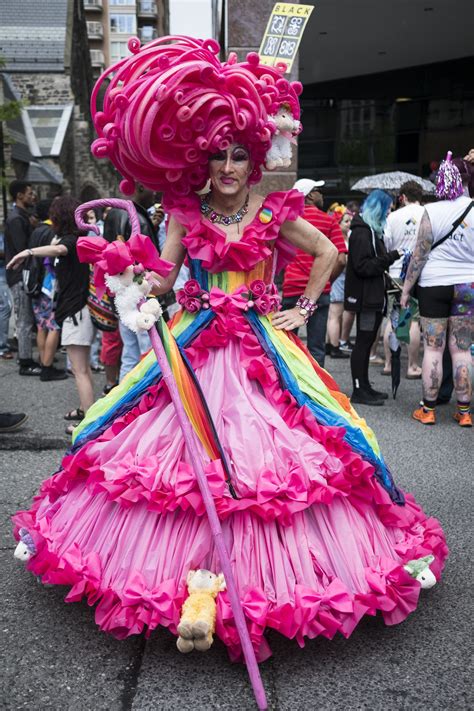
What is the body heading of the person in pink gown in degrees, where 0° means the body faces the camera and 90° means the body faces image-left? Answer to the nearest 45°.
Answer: approximately 0°

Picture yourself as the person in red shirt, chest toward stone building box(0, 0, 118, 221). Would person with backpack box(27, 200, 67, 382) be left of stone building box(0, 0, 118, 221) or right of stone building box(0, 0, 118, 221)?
left

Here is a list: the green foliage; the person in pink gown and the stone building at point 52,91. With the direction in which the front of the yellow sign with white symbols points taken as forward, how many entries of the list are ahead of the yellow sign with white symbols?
1

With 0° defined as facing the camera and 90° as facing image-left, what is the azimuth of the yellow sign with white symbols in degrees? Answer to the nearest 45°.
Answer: approximately 0°

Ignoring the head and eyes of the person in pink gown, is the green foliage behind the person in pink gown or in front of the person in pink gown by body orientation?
behind

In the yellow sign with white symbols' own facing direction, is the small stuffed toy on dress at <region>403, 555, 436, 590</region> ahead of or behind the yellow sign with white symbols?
ahead

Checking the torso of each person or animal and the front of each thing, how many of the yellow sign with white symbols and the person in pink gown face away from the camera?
0

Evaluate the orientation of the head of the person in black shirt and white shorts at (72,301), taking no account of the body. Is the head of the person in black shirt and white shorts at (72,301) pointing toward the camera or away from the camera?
away from the camera
